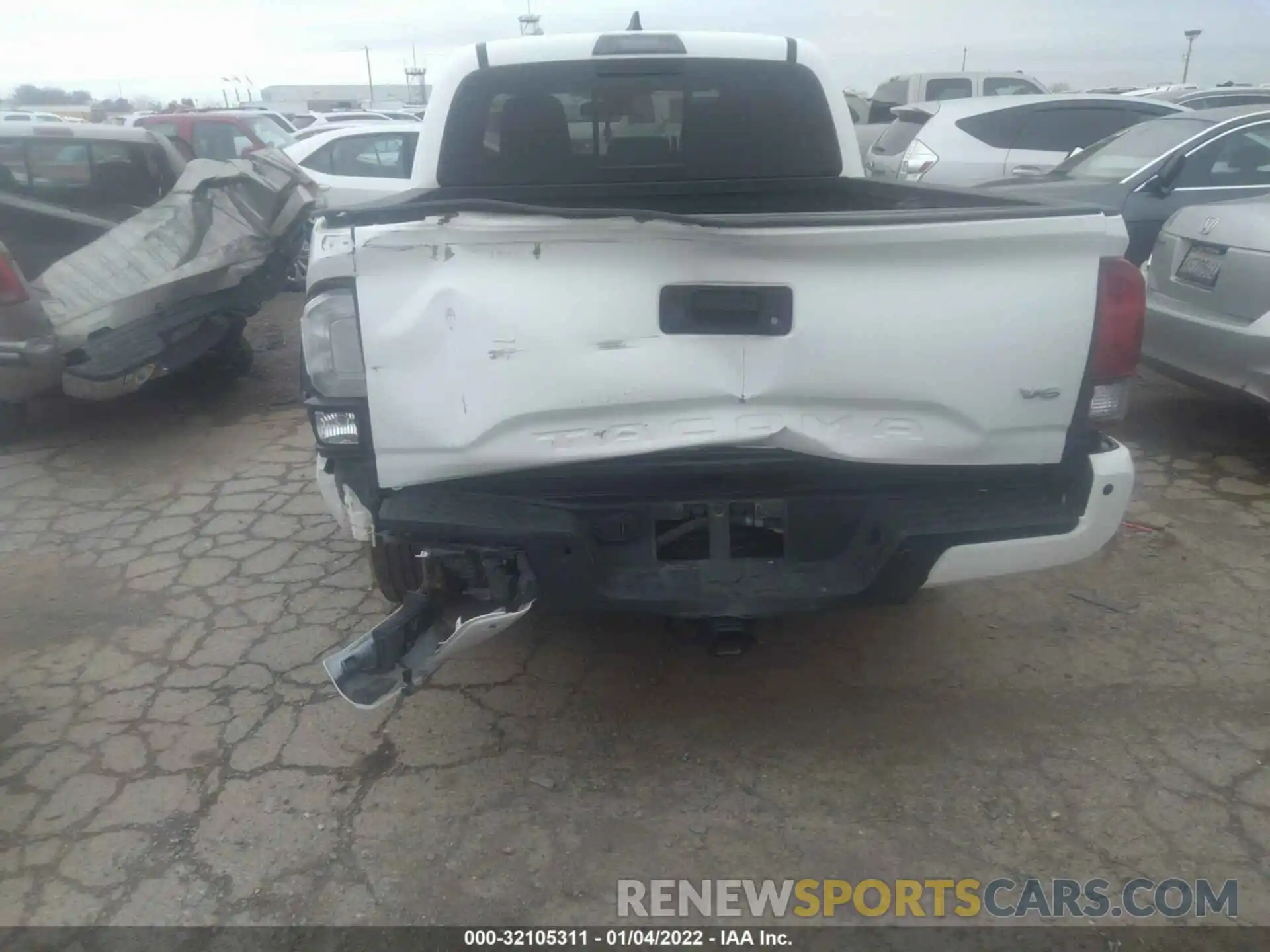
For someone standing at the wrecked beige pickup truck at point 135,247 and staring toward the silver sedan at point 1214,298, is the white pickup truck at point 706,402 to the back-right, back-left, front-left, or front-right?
front-right

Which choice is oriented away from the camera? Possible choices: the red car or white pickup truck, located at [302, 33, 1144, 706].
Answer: the white pickup truck

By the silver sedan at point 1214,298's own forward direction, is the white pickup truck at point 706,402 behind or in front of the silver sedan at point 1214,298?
behind

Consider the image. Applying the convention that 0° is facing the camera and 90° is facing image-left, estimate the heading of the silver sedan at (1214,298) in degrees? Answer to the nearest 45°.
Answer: approximately 225°

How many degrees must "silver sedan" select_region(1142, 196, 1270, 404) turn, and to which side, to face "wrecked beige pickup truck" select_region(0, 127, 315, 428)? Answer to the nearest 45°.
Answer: approximately 135° to its left

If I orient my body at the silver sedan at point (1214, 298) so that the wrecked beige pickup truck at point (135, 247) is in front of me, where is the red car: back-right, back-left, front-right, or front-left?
front-right

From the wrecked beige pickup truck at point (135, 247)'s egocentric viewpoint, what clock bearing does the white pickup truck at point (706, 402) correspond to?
The white pickup truck is roughly at 4 o'clock from the wrecked beige pickup truck.

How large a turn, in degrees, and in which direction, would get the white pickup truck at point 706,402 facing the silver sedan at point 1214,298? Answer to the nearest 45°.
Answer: approximately 45° to its right

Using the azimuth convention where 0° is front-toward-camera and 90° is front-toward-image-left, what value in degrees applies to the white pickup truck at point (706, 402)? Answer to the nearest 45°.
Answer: approximately 180°

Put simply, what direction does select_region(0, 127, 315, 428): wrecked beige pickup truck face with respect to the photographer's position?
facing away from the viewer and to the right of the viewer

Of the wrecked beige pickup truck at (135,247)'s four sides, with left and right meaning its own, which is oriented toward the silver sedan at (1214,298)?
right
